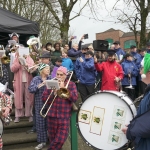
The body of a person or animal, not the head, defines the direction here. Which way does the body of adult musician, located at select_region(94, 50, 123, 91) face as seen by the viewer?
toward the camera

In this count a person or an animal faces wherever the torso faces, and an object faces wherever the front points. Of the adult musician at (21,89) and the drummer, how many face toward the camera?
1

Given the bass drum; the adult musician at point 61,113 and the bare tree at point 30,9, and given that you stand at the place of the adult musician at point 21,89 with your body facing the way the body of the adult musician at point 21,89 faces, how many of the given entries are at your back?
1

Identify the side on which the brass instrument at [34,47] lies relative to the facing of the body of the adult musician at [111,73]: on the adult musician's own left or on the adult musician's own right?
on the adult musician's own right

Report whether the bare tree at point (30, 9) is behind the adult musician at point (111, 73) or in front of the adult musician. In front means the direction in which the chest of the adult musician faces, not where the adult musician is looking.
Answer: behind

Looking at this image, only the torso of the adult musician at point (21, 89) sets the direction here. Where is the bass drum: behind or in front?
in front

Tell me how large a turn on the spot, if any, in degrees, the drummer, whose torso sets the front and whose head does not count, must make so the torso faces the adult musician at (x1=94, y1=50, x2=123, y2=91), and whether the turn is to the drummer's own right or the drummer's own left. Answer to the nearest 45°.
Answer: approximately 90° to the drummer's own right

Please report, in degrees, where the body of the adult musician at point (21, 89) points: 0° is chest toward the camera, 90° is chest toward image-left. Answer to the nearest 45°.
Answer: approximately 0°

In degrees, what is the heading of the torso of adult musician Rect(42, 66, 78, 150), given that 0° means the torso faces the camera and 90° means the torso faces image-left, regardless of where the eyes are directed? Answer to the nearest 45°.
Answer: approximately 45°

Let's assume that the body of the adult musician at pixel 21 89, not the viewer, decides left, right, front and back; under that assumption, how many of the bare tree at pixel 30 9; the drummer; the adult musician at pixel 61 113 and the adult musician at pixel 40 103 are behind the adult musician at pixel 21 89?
1

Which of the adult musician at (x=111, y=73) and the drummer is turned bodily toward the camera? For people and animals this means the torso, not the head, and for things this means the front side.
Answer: the adult musician

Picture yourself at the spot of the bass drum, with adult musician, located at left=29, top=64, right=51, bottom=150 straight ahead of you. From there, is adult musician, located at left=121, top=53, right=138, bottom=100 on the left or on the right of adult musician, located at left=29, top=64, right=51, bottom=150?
right

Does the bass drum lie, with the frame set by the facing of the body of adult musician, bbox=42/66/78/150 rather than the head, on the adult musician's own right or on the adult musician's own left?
on the adult musician's own left

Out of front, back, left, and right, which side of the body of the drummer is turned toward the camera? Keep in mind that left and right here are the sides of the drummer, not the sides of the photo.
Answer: left
